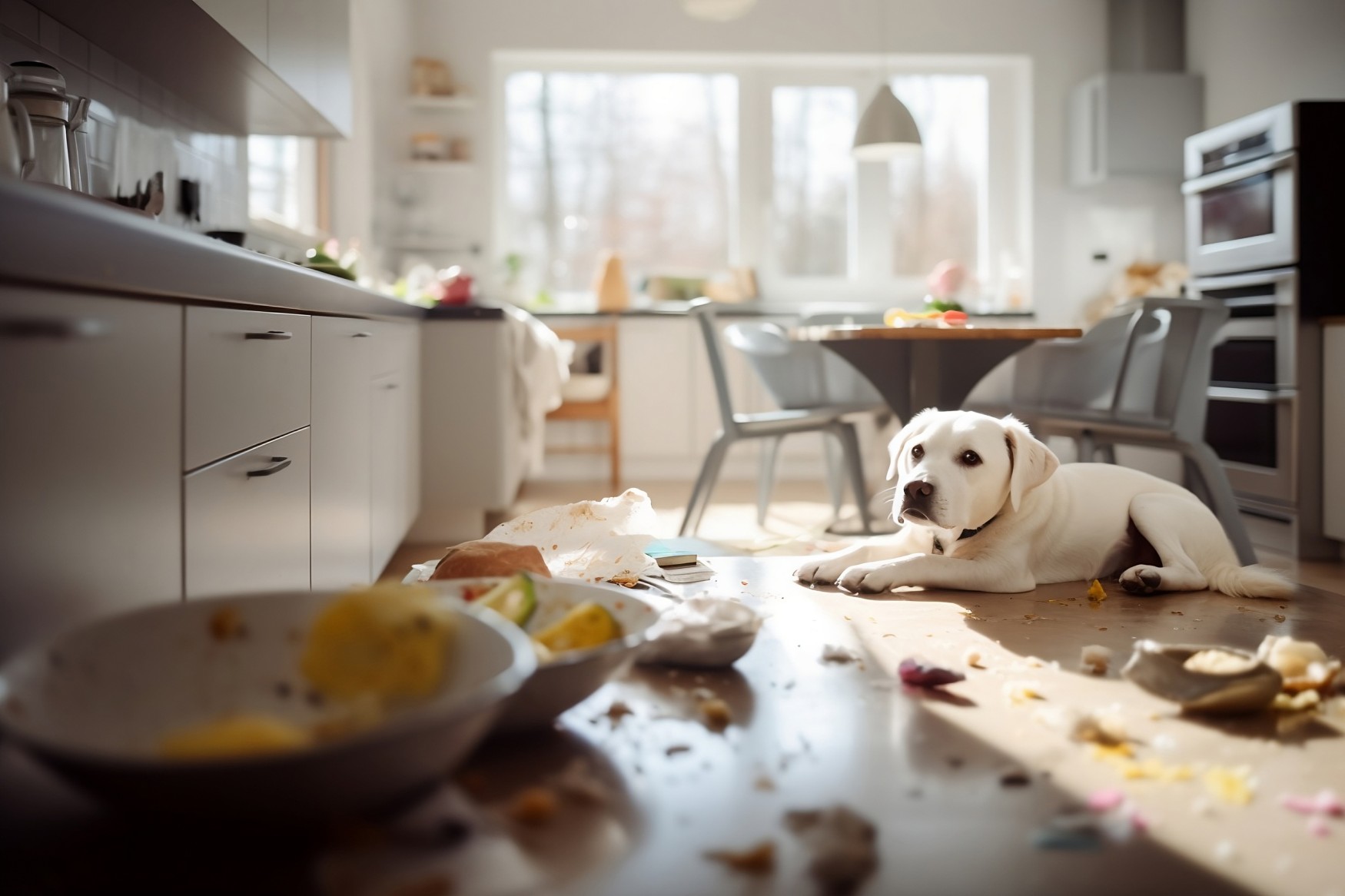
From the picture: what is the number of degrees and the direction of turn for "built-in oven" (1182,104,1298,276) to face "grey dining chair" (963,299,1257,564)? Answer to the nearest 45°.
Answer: approximately 45° to its left

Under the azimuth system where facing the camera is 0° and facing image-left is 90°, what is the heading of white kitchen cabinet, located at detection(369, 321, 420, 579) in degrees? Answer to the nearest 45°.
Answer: approximately 270°

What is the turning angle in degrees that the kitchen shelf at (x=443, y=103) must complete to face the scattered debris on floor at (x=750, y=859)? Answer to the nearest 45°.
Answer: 0° — it already faces it

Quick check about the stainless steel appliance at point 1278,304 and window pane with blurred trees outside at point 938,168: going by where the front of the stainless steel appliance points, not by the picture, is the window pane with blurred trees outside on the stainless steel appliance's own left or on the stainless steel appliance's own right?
on the stainless steel appliance's own right

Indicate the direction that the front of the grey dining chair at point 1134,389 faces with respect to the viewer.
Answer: facing away from the viewer and to the left of the viewer

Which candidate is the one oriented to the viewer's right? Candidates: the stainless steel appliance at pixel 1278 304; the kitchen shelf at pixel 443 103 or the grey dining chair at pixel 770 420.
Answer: the grey dining chair

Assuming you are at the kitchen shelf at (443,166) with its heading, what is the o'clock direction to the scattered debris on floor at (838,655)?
The scattered debris on floor is roughly at 12 o'clock from the kitchen shelf.
